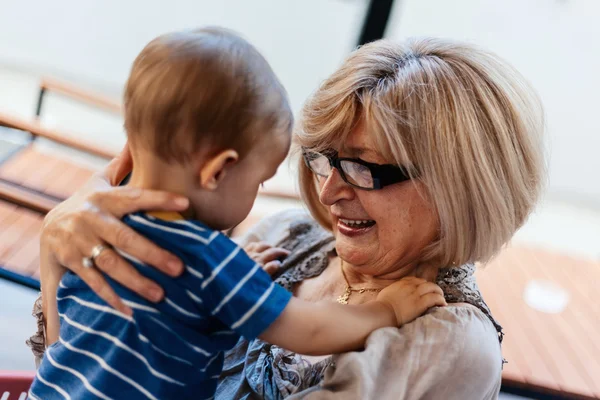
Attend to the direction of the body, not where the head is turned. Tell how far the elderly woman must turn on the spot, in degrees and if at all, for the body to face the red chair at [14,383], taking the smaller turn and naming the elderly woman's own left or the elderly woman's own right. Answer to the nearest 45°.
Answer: approximately 45° to the elderly woman's own right

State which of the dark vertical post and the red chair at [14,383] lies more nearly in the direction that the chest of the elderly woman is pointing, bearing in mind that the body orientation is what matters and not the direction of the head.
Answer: the red chair

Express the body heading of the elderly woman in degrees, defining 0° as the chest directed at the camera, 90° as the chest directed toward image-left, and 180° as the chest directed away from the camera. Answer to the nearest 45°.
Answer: approximately 45°

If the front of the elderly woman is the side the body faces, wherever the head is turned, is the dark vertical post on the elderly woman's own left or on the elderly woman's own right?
on the elderly woman's own right
